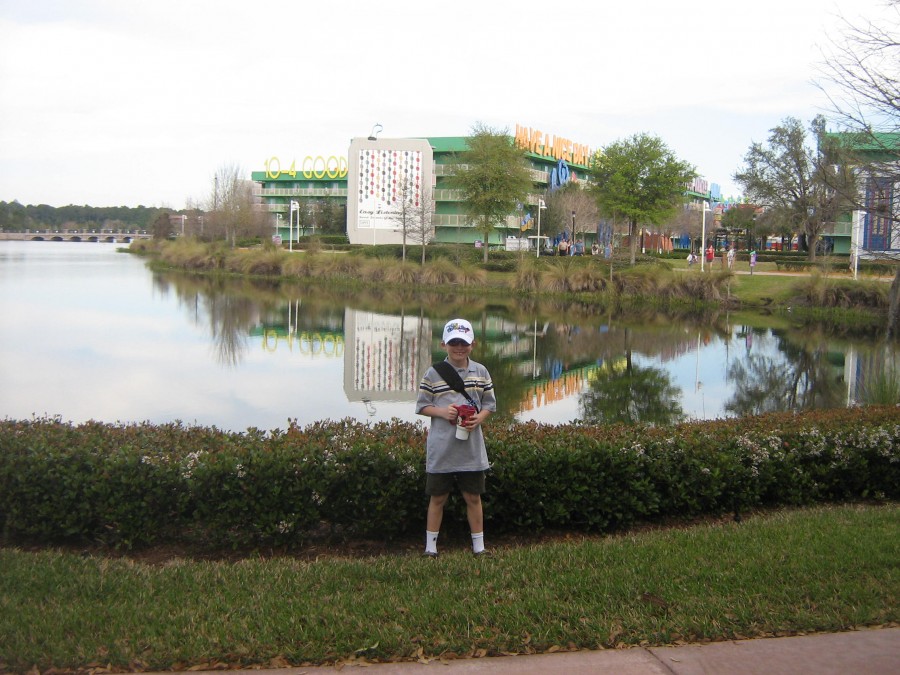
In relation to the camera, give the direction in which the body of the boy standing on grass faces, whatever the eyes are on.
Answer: toward the camera
